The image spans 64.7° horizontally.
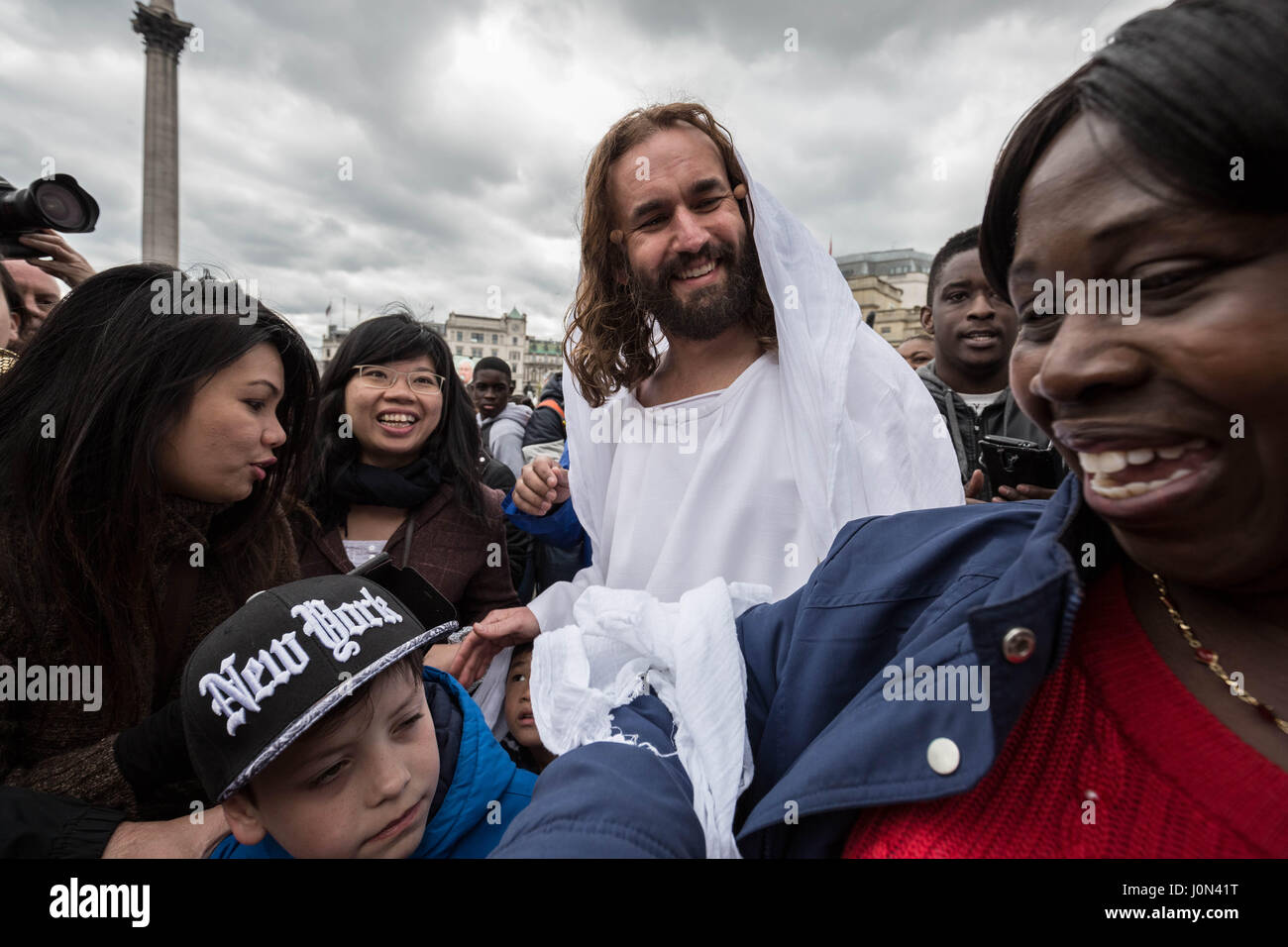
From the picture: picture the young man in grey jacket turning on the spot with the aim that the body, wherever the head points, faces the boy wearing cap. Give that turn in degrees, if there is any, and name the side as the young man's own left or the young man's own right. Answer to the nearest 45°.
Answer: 0° — they already face them

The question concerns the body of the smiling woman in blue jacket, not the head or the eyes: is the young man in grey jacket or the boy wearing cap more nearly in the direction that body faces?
the boy wearing cap

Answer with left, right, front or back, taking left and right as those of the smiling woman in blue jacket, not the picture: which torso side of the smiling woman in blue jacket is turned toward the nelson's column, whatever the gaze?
right

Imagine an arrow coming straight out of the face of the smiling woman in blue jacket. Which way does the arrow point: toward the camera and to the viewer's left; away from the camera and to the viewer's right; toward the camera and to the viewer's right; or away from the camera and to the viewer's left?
toward the camera and to the viewer's left

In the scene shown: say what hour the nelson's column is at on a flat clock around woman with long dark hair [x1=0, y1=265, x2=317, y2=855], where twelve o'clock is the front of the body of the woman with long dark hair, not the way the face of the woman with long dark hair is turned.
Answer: The nelson's column is roughly at 9 o'clock from the woman with long dark hair.

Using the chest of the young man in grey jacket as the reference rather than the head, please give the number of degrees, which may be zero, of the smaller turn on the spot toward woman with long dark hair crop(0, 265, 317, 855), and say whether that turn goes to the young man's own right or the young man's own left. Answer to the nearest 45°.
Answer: approximately 45° to the young man's own right

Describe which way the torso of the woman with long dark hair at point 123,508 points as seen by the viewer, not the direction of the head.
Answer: to the viewer's right

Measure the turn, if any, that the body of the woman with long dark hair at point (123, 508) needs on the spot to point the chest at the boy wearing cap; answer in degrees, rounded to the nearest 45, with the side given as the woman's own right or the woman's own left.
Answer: approximately 45° to the woman's own right

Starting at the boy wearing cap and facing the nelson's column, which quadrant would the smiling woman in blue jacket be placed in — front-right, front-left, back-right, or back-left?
back-right

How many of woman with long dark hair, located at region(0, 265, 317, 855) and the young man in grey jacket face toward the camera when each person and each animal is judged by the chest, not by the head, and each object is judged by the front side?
1

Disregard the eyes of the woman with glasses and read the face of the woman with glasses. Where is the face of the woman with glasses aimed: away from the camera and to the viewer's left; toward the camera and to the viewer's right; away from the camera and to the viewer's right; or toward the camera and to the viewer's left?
toward the camera and to the viewer's right

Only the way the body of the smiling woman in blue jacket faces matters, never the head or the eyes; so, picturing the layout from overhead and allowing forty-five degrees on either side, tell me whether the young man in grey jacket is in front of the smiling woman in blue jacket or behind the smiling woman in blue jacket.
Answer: behind

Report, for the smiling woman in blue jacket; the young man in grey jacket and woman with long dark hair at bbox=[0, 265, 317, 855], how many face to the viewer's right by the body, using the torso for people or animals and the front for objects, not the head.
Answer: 1

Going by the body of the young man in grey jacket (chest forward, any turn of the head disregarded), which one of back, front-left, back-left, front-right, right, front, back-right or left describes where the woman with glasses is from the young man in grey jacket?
front-right

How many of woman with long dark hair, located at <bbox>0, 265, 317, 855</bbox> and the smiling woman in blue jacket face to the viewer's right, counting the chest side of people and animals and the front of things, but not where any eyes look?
1
